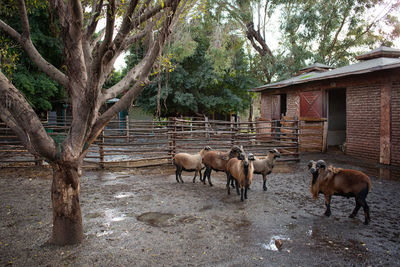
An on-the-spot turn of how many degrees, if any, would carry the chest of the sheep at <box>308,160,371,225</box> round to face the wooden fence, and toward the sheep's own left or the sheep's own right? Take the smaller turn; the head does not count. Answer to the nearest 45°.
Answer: approximately 45° to the sheep's own right

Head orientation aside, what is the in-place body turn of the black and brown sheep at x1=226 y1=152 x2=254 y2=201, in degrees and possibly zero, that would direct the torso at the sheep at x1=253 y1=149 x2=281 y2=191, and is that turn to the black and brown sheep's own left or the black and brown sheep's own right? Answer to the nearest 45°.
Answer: approximately 90° to the black and brown sheep's own left

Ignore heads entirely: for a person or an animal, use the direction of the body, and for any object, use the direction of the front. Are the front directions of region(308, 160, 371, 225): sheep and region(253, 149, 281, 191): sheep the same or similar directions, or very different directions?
very different directions

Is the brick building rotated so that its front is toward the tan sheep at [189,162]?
yes

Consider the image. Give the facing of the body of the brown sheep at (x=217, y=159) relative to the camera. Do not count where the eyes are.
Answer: to the viewer's right

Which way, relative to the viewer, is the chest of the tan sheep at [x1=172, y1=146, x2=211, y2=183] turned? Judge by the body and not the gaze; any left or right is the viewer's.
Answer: facing to the right of the viewer

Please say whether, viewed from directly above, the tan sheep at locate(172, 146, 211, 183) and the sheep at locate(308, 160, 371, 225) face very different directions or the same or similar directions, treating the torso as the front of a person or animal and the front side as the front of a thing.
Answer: very different directions

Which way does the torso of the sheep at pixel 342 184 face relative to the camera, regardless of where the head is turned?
to the viewer's left

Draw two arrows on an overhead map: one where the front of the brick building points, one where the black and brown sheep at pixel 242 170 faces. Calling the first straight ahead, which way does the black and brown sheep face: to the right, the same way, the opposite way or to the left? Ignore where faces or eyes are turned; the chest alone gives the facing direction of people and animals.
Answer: to the left

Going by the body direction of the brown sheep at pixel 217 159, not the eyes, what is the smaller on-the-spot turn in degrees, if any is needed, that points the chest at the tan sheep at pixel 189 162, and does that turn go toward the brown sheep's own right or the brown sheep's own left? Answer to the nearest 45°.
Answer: approximately 135° to the brown sheep's own left
